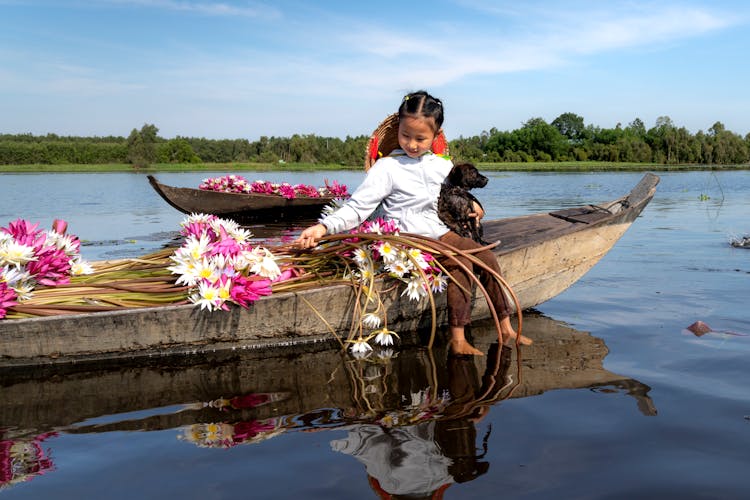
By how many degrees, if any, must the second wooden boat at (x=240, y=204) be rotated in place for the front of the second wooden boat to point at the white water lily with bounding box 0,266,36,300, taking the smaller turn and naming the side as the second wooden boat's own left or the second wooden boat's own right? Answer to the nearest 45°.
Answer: approximately 90° to the second wooden boat's own left

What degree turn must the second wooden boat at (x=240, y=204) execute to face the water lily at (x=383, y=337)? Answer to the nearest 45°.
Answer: approximately 90° to its left

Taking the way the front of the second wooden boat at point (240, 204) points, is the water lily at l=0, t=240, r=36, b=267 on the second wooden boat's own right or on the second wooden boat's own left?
on the second wooden boat's own left

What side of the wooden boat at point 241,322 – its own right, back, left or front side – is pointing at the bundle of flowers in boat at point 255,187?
left

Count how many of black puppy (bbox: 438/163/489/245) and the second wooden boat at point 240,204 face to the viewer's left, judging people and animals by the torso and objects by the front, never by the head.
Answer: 1

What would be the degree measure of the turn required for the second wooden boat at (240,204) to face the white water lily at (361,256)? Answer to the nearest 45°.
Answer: approximately 90° to its left

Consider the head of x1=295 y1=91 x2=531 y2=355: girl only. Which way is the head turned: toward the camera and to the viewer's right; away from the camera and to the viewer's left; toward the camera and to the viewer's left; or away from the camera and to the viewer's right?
toward the camera and to the viewer's left

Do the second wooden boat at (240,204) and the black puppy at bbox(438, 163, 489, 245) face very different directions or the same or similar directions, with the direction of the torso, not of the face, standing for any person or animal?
very different directions

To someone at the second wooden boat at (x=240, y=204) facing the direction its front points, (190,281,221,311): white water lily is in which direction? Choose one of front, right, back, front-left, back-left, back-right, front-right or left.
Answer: left

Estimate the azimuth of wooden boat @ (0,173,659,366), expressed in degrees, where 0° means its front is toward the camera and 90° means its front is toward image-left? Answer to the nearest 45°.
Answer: approximately 270°

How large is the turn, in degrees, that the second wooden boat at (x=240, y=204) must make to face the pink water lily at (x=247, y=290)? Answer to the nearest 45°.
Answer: approximately 90° to its left

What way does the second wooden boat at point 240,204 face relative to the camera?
to the viewer's left

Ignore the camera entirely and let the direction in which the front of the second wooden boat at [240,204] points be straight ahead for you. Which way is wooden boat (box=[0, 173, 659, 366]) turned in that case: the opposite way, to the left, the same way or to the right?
the opposite way

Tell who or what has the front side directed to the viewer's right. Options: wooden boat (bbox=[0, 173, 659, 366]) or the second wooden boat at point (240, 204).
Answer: the wooden boat
